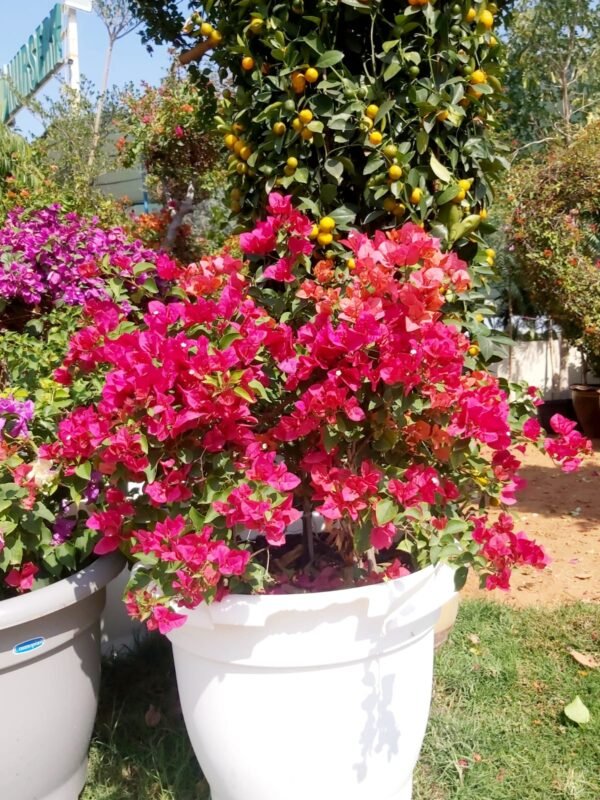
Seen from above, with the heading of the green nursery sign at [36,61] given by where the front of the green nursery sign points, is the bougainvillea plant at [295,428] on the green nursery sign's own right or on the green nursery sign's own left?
on the green nursery sign's own left

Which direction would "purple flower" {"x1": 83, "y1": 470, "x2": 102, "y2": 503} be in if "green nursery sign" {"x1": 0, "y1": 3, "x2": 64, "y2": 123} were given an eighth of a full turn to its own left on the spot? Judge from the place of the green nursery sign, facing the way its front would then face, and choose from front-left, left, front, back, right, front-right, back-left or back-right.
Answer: front

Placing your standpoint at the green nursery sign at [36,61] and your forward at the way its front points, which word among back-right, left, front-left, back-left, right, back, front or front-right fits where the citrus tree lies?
front-left

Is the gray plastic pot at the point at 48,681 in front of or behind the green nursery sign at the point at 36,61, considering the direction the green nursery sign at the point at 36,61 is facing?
in front

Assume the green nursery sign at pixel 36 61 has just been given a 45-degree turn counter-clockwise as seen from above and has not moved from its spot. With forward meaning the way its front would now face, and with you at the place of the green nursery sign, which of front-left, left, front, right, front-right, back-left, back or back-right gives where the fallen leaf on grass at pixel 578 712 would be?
front

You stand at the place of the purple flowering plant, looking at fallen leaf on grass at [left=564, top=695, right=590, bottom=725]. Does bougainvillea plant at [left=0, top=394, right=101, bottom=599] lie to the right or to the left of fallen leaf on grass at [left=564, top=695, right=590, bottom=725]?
right

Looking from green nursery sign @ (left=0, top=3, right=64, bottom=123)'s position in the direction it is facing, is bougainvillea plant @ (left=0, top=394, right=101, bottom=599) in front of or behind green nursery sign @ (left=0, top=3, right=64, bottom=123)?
in front

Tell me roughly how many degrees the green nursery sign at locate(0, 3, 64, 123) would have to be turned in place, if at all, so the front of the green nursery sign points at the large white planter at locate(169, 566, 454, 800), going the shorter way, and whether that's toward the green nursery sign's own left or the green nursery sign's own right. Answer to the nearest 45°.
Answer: approximately 45° to the green nursery sign's own left

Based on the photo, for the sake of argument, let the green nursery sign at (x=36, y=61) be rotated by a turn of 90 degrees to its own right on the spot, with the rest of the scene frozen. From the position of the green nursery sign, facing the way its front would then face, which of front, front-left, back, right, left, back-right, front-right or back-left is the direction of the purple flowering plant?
back-left
